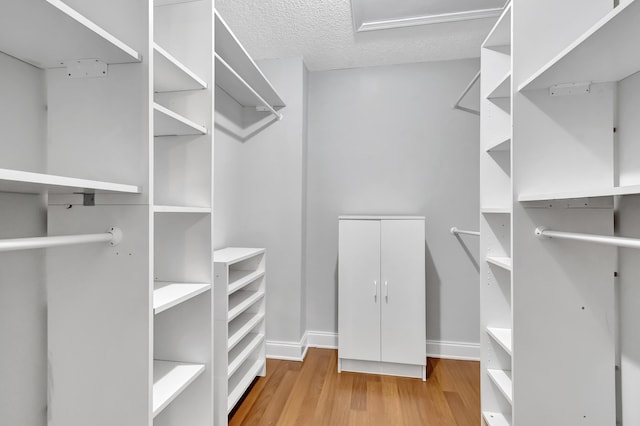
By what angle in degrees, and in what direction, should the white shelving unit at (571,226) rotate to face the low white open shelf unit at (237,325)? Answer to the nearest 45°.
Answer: approximately 45° to its right

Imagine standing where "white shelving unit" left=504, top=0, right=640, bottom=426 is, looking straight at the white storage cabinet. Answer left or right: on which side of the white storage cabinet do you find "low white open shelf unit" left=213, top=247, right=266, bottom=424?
left

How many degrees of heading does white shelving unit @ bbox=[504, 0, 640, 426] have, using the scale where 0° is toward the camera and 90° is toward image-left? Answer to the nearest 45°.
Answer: approximately 45°

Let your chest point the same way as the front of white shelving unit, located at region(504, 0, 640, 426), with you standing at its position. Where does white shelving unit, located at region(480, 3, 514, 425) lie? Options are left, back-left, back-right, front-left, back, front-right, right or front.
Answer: right

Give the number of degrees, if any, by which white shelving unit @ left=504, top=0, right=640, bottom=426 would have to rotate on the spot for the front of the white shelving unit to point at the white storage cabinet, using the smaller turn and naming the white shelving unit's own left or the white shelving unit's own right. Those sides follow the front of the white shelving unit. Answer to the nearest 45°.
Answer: approximately 90° to the white shelving unit's own right

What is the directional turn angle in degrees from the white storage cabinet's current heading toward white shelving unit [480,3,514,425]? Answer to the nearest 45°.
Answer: approximately 45° to its left

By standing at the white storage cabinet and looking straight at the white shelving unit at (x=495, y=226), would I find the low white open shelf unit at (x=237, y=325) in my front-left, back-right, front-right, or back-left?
back-right

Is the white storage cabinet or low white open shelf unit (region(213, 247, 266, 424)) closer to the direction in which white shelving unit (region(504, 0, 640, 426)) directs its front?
the low white open shelf unit

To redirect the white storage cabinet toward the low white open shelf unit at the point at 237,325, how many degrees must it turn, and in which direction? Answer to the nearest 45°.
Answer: approximately 45° to its right

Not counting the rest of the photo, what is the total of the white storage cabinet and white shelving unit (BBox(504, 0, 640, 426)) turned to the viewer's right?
0

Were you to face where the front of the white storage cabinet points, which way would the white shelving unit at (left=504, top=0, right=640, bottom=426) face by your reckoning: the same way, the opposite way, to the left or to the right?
to the right

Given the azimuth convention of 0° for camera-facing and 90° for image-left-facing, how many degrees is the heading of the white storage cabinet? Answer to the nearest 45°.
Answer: approximately 0°
